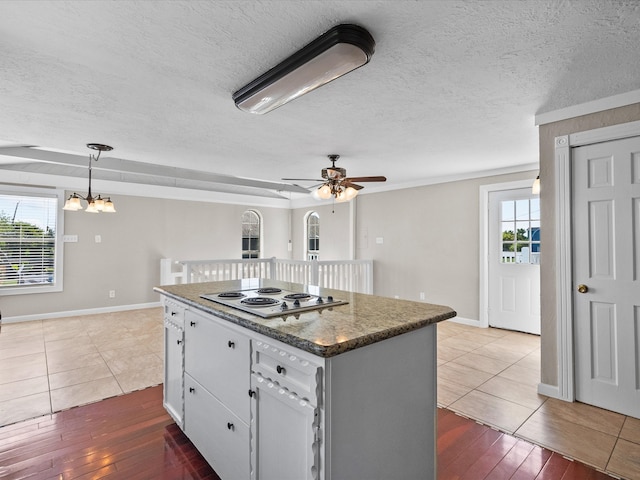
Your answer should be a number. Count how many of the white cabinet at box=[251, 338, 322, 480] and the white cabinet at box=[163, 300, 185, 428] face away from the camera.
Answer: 0

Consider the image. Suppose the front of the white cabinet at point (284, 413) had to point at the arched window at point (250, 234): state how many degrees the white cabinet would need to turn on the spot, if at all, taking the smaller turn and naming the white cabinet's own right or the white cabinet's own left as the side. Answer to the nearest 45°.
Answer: approximately 135° to the white cabinet's own right

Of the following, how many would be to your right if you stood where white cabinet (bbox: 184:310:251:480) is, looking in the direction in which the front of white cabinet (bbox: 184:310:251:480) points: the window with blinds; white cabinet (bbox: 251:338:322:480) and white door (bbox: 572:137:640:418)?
1

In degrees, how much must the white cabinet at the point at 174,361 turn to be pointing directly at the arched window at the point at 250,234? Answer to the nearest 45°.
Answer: approximately 90° to its right

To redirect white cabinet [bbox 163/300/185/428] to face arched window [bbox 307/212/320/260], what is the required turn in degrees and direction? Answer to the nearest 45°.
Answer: approximately 135° to its right

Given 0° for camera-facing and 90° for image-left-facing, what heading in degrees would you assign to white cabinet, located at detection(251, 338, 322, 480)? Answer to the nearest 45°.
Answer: approximately 45°

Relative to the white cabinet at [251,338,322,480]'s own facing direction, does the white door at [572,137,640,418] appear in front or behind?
behind

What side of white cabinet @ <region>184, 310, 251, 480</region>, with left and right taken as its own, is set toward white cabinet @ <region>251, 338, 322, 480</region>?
left

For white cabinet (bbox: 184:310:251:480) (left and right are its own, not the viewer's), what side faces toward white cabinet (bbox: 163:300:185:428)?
right

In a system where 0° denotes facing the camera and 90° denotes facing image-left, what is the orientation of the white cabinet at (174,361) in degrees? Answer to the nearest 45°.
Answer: approximately 90°
